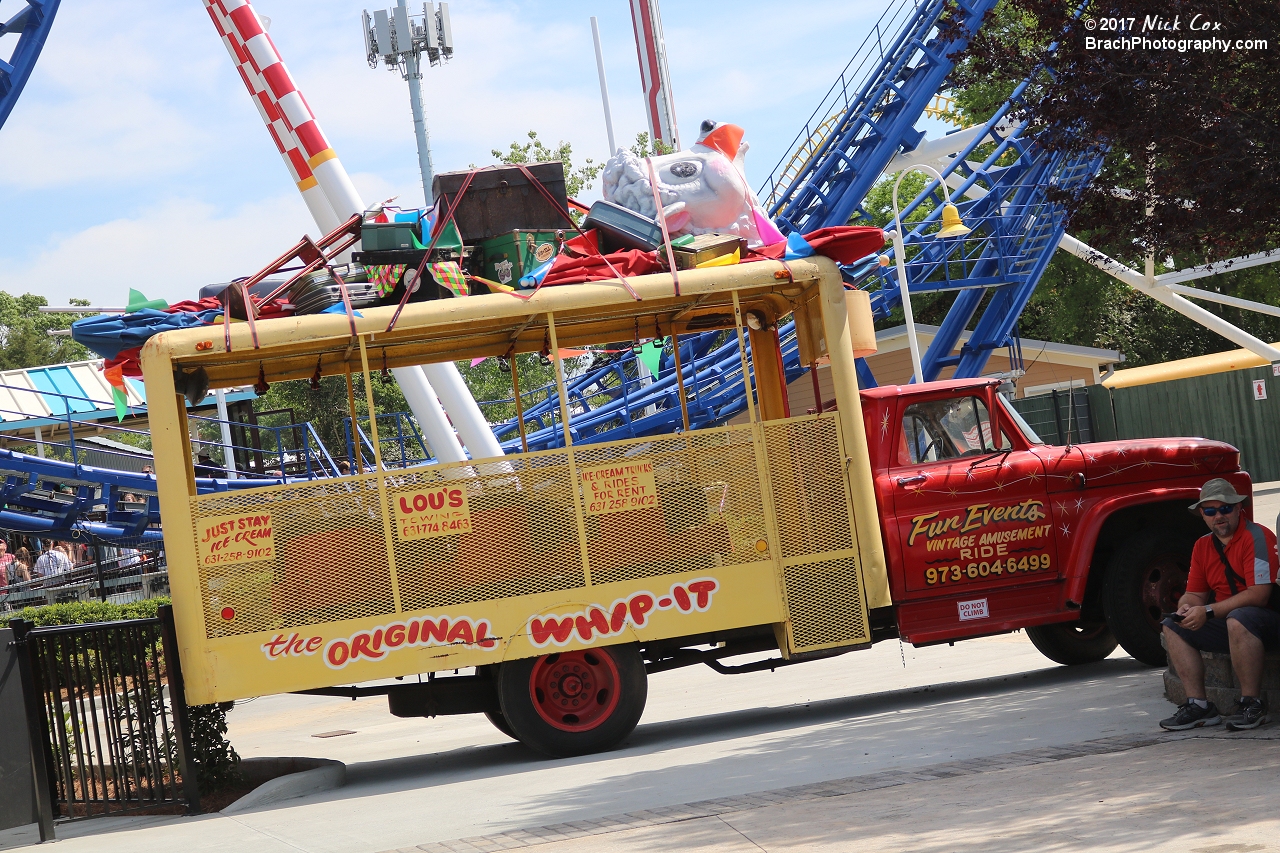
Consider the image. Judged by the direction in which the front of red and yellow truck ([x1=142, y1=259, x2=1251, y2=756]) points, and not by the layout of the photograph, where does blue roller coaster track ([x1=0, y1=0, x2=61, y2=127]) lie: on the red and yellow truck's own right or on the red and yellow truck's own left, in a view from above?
on the red and yellow truck's own left

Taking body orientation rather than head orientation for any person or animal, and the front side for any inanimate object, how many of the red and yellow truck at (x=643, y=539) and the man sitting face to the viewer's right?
1

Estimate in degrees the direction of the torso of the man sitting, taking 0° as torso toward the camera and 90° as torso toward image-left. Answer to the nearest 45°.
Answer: approximately 45°

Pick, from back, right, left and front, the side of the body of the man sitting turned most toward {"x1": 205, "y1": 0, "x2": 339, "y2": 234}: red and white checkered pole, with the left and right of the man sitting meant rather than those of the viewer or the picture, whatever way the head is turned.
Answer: right

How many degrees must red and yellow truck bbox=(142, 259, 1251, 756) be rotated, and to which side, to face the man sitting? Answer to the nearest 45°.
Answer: approximately 45° to its right

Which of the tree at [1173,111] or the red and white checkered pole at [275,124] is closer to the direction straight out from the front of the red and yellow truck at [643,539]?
the tree

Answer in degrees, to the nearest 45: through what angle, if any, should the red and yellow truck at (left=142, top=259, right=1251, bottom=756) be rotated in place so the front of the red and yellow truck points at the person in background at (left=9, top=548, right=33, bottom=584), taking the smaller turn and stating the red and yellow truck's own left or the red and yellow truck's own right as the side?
approximately 135° to the red and yellow truck's own left

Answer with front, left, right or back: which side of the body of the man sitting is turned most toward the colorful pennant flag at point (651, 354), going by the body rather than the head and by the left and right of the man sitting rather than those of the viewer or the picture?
right

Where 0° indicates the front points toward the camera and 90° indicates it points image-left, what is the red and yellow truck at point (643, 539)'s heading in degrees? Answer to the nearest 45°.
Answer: approximately 270°

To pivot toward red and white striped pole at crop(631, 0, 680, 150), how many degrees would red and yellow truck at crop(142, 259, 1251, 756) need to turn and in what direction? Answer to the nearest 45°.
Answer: approximately 90° to its left

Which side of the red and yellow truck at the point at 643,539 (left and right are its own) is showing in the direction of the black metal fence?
back

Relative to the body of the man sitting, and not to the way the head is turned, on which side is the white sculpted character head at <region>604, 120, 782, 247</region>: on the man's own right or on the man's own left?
on the man's own right

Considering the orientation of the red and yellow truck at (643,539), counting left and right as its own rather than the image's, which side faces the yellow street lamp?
left

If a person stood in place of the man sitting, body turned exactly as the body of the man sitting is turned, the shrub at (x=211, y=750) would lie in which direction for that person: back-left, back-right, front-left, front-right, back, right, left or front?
front-right

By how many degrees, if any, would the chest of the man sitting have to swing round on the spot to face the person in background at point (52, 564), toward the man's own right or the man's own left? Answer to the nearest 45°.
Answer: approximately 90° to the man's own right
